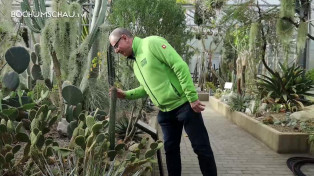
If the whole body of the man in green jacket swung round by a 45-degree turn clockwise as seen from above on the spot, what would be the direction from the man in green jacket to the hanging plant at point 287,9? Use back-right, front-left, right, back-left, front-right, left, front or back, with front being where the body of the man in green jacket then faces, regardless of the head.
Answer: back-right

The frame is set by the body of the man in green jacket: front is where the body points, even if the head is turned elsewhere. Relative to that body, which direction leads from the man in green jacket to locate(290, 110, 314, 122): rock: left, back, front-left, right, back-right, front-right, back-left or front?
back

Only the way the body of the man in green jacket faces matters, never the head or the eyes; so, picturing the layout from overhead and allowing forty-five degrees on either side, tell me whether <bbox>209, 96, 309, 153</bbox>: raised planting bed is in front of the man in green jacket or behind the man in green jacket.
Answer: behind

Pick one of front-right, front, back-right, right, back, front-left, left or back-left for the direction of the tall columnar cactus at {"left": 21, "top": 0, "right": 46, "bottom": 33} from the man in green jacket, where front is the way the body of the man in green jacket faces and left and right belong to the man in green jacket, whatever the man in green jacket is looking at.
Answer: right

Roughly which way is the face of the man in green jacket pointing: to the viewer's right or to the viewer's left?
to the viewer's left

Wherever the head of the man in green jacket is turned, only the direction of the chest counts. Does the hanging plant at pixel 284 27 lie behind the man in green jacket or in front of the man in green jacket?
behind
